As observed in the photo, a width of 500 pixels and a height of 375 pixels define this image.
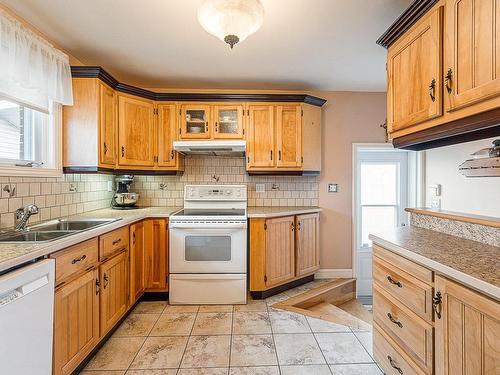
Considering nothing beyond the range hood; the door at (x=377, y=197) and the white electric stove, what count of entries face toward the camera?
3

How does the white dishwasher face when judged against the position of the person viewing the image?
facing the viewer and to the right of the viewer

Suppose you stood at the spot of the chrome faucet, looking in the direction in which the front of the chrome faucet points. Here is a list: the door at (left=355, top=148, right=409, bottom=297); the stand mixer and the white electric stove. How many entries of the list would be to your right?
0

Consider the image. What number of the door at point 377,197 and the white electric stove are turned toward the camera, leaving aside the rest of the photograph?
2

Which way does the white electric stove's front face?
toward the camera

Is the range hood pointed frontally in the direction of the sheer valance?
no

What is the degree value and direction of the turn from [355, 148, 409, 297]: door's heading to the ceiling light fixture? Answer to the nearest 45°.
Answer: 0° — it already faces it

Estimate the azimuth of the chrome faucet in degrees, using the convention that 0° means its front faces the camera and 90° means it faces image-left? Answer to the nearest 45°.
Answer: approximately 315°

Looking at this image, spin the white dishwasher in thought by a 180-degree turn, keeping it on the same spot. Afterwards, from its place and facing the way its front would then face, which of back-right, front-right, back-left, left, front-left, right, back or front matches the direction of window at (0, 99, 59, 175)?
front-right

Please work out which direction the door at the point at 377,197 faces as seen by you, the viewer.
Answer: facing the viewer

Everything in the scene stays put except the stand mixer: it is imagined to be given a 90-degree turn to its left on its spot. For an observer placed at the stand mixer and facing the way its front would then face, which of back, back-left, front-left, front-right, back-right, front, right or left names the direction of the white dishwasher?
back-right

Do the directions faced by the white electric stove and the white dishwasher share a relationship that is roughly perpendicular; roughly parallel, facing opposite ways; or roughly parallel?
roughly perpendicular

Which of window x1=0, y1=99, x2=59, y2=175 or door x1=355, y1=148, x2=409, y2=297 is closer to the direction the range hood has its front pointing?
the window
